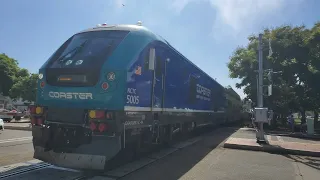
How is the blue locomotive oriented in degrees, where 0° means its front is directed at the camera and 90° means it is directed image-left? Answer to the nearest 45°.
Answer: approximately 45°

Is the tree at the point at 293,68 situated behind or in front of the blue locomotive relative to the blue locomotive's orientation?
behind
